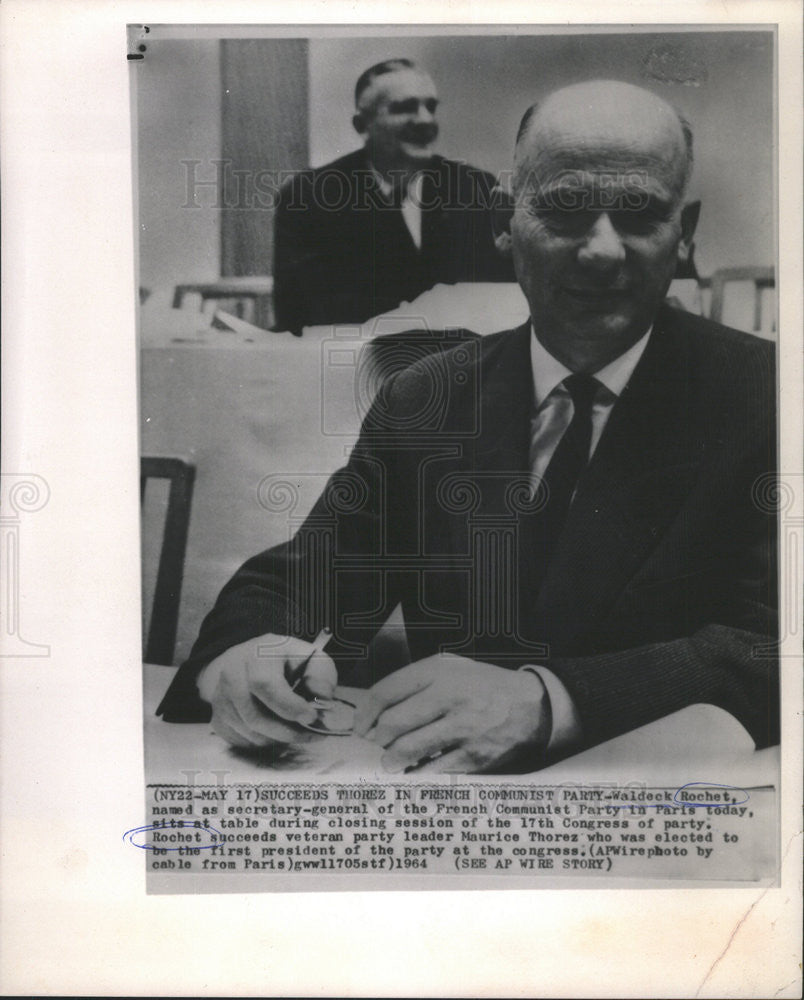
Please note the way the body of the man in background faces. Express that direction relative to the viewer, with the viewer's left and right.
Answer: facing the viewer and to the right of the viewer

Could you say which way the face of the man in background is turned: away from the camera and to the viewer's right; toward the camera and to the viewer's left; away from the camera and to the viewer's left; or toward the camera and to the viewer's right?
toward the camera and to the viewer's right
